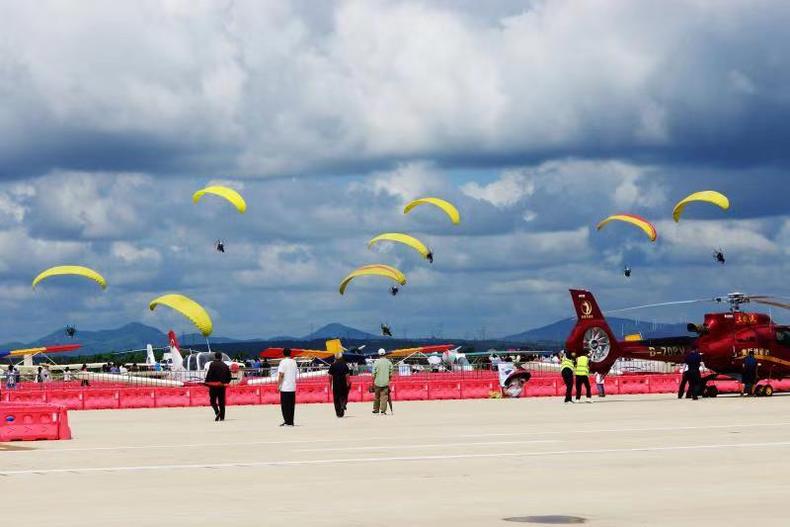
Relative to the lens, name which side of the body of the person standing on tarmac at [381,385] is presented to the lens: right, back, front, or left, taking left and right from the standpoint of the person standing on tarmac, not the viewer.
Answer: back

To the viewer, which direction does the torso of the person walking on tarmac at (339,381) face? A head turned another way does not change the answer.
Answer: away from the camera

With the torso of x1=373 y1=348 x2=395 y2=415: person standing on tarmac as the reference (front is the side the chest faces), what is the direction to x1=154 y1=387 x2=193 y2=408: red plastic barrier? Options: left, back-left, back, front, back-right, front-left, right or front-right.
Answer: front-left

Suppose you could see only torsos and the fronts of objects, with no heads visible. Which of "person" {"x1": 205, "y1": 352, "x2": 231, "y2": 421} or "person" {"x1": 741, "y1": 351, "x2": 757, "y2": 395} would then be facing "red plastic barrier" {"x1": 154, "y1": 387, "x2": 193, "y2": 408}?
"person" {"x1": 205, "y1": 352, "x2": 231, "y2": 421}

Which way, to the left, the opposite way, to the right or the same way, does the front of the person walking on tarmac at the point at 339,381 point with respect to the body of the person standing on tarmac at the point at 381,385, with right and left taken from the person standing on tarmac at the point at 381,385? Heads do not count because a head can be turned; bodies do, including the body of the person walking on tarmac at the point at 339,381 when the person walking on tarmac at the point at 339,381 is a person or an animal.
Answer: the same way

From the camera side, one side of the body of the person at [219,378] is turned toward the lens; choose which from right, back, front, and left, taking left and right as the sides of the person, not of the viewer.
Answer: back

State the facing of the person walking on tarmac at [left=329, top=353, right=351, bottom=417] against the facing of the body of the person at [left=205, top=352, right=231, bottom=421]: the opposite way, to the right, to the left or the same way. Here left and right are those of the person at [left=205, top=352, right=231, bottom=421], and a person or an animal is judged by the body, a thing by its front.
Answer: the same way

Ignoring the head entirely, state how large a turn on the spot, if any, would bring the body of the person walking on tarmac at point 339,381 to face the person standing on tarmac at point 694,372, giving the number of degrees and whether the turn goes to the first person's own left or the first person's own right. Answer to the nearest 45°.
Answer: approximately 45° to the first person's own right

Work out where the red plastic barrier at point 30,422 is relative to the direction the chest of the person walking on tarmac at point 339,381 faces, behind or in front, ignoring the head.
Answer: behind

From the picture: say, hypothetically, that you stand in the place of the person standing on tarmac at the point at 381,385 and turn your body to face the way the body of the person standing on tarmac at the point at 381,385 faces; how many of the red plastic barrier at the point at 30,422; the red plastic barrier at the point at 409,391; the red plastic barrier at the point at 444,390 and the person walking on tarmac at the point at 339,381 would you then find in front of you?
2
